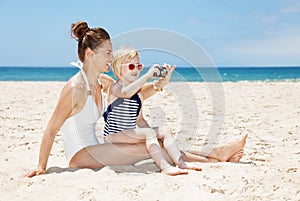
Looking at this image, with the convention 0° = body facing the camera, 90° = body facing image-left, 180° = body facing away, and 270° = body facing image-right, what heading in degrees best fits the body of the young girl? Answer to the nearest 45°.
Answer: approximately 315°

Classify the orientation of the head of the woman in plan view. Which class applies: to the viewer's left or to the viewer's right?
to the viewer's right

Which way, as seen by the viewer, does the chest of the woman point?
to the viewer's right
